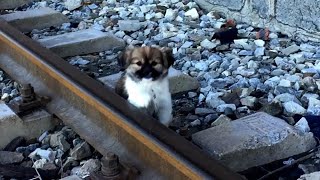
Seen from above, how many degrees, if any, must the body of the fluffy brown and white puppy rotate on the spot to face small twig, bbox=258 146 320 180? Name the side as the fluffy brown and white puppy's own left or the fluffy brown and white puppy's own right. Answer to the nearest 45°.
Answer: approximately 45° to the fluffy brown and white puppy's own left

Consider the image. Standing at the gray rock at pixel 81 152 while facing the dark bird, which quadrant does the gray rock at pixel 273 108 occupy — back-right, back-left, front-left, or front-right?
front-right

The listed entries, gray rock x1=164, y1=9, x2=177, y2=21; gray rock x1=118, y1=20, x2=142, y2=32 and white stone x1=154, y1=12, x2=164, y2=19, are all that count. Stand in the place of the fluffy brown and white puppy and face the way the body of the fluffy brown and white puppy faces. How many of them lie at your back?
3

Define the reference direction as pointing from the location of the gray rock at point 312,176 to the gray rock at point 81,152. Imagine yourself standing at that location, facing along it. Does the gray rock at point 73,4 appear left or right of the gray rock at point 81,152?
right

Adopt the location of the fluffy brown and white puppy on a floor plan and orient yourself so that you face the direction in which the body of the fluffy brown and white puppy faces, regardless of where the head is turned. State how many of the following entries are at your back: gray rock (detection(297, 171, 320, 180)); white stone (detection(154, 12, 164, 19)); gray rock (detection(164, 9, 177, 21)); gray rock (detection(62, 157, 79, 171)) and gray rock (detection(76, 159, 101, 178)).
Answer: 2

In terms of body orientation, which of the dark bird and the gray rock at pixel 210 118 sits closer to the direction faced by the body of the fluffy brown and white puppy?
the gray rock

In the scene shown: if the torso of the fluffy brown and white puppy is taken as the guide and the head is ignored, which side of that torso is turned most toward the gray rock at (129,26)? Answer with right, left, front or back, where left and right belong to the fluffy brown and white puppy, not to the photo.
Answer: back

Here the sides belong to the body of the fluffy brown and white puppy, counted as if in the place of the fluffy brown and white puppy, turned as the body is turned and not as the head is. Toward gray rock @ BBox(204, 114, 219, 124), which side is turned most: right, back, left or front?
left

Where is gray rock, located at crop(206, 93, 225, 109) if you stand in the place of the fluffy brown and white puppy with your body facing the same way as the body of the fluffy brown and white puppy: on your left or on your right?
on your left

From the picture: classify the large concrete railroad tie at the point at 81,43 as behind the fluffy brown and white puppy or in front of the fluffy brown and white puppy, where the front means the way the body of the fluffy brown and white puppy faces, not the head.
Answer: behind

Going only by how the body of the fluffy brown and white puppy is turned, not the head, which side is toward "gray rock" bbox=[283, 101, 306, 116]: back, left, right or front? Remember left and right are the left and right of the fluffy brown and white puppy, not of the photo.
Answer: left

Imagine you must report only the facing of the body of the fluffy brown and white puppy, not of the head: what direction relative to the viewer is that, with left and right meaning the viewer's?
facing the viewer
